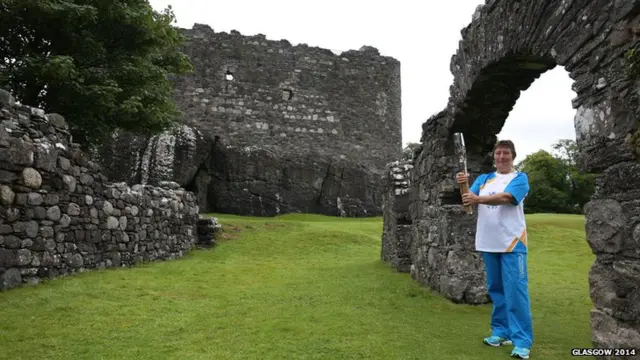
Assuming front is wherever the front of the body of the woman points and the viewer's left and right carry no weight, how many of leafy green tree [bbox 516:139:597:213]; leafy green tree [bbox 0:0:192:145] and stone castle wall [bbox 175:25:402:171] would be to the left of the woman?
0

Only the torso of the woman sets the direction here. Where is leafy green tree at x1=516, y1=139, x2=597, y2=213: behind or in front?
behind

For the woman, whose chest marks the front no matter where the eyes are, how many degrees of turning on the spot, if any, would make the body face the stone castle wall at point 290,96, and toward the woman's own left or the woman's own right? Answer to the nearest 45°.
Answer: approximately 90° to the woman's own right

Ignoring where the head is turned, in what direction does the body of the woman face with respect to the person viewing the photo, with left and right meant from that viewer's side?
facing the viewer and to the left of the viewer

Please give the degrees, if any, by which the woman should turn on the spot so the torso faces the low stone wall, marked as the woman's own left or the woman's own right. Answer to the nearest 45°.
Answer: approximately 45° to the woman's own right

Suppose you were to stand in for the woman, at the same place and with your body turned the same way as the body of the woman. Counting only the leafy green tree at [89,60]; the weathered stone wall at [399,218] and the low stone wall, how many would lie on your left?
0

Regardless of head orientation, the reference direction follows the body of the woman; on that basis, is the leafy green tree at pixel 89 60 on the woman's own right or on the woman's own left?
on the woman's own right

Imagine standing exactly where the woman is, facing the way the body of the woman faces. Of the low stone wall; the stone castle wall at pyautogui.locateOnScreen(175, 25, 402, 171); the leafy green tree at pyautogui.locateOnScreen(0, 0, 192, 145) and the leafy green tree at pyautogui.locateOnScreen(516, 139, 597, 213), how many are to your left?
0

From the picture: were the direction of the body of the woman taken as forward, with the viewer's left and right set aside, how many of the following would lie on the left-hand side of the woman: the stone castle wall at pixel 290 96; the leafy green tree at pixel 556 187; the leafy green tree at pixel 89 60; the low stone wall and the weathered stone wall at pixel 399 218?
0

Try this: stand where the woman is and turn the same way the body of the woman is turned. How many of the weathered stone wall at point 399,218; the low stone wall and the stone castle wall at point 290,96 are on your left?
0

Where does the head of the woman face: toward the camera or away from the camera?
toward the camera

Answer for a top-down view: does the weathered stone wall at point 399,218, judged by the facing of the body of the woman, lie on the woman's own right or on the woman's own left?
on the woman's own right
